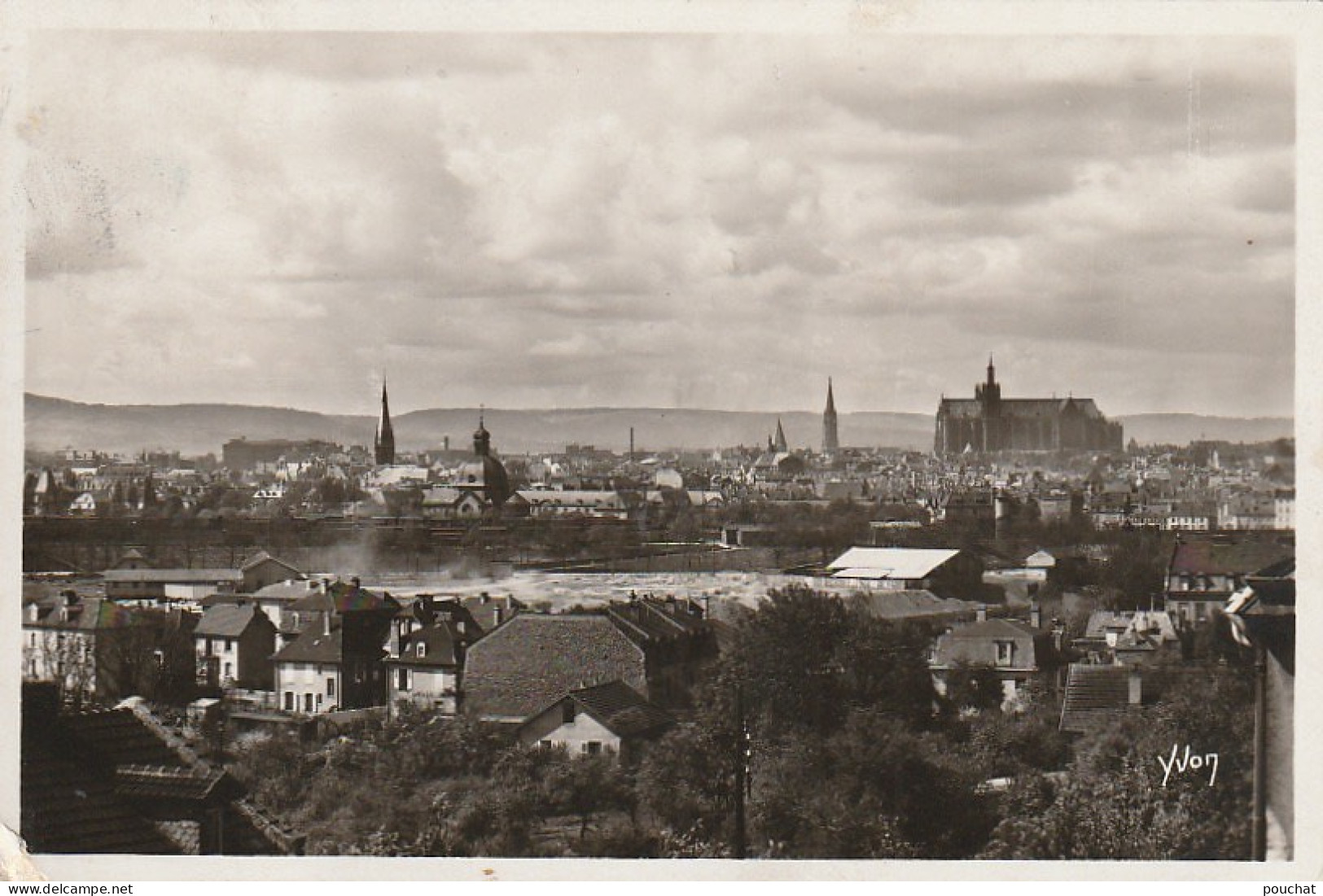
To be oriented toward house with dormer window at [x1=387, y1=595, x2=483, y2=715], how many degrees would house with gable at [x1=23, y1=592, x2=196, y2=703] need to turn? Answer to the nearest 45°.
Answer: approximately 135° to its left

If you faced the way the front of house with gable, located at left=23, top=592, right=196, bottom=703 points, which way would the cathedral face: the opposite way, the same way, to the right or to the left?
to the right

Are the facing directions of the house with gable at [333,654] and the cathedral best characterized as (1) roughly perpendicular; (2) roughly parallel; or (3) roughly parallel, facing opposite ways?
roughly perpendicular

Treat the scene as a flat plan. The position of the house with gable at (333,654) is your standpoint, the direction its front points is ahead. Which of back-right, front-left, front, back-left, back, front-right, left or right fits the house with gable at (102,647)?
front-right

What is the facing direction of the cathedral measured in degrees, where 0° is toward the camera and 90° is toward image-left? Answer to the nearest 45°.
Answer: approximately 90°

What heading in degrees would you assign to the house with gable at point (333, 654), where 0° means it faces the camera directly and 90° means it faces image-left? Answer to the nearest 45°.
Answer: approximately 45°
